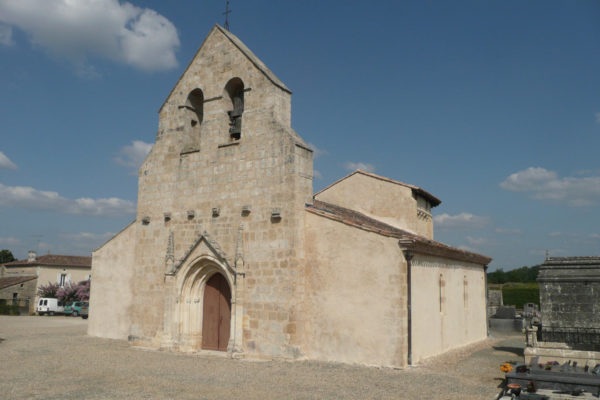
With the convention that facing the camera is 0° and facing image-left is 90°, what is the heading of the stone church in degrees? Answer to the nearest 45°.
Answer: approximately 45°

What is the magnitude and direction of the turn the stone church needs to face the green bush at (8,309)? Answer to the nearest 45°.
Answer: approximately 90° to its right

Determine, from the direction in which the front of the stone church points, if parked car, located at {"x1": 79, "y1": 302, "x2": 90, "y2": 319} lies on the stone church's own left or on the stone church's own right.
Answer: on the stone church's own right

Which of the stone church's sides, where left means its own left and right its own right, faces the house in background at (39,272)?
right

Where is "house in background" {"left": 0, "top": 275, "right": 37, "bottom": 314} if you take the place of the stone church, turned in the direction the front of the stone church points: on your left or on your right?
on your right

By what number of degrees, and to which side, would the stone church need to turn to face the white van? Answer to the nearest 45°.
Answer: approximately 90° to its right

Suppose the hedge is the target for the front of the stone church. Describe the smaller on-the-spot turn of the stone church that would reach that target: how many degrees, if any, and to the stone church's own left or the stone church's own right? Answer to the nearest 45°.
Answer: approximately 180°

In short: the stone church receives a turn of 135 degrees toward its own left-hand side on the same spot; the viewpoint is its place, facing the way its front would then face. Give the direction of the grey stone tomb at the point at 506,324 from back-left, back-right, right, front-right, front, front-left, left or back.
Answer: front-left

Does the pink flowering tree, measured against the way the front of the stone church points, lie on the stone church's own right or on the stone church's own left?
on the stone church's own right

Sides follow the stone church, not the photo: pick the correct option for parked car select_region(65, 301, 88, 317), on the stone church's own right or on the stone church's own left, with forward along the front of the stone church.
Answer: on the stone church's own right
